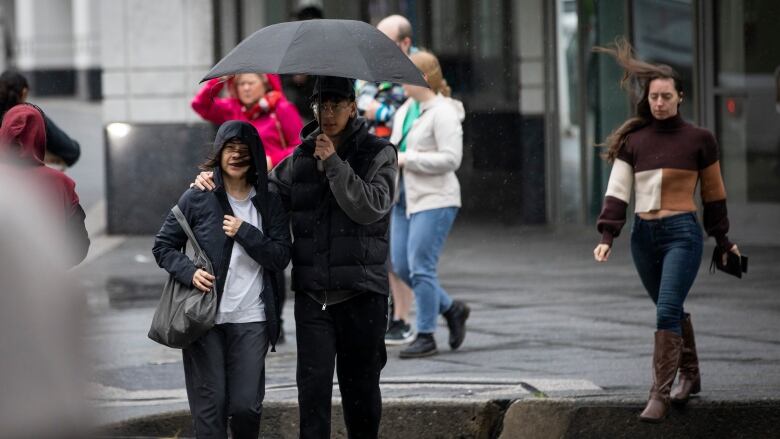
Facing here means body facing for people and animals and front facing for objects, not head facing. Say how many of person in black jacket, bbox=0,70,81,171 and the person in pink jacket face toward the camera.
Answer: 1

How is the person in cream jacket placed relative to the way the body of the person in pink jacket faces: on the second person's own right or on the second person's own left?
on the second person's own left

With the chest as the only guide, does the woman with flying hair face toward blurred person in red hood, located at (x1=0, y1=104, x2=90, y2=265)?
no

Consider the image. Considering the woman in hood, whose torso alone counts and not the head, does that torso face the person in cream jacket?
no

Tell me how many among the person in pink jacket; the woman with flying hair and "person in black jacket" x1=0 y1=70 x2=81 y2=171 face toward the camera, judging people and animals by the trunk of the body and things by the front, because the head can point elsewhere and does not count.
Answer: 2

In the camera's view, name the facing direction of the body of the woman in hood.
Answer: toward the camera

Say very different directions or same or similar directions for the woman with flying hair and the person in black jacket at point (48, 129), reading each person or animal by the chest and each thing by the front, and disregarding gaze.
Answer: very different directions

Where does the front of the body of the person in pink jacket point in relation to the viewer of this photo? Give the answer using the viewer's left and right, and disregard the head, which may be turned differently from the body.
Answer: facing the viewer

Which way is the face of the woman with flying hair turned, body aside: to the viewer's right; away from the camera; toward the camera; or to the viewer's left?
toward the camera

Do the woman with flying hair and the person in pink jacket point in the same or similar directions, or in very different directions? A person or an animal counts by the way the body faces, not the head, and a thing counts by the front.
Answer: same or similar directions

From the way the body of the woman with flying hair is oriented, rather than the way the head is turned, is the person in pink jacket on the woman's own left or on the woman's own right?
on the woman's own right

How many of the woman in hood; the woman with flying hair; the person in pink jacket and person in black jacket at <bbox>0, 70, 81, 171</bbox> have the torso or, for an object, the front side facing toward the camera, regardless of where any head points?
3

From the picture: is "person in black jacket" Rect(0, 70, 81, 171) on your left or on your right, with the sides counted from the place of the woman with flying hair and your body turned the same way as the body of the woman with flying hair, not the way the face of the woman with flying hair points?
on your right

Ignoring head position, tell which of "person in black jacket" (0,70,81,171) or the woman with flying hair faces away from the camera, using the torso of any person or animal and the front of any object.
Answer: the person in black jacket

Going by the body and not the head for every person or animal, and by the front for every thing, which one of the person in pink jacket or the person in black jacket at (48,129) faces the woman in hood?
the person in pink jacket

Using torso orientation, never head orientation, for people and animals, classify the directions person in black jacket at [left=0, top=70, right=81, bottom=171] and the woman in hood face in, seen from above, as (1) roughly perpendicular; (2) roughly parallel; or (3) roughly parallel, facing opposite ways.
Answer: roughly parallel, facing opposite ways
